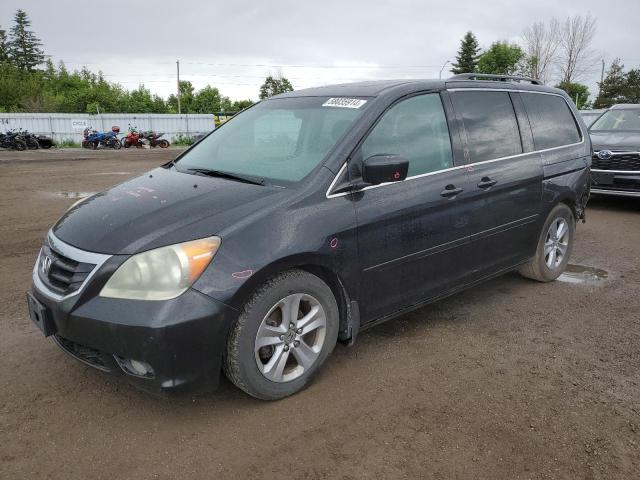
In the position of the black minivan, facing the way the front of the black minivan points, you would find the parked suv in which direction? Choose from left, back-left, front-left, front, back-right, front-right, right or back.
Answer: back

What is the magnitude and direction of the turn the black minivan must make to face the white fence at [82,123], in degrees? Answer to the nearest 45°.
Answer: approximately 90° to its right

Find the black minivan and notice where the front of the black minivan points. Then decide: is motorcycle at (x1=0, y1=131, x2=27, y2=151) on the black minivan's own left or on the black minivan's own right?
on the black minivan's own right

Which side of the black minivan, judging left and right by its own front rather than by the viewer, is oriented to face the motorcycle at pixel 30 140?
right

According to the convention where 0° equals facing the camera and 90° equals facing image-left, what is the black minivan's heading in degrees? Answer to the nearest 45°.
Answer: approximately 45°

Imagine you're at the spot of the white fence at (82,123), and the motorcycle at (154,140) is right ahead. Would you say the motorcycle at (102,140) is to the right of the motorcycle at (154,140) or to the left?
right

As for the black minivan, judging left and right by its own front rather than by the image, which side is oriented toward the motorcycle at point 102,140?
right

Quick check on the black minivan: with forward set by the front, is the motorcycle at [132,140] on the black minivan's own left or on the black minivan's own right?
on the black minivan's own right

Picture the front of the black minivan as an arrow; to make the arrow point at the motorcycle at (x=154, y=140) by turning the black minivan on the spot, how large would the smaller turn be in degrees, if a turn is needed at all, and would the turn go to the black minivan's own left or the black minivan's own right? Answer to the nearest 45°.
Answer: approximately 135° to the black minivan's own right
